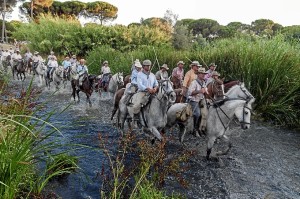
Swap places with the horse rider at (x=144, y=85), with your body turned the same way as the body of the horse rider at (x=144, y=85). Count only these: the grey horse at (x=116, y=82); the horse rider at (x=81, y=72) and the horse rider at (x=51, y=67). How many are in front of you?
0

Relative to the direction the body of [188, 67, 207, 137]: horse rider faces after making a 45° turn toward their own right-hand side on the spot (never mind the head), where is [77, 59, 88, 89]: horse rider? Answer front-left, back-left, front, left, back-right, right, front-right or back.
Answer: back-right

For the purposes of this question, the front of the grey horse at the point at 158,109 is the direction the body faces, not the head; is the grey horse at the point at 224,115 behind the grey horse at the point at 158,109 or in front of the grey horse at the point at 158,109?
in front

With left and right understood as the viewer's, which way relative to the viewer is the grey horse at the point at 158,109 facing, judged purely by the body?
facing the viewer and to the right of the viewer

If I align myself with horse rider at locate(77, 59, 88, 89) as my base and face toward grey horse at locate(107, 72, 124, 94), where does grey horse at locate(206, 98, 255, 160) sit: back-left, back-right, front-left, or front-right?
front-right

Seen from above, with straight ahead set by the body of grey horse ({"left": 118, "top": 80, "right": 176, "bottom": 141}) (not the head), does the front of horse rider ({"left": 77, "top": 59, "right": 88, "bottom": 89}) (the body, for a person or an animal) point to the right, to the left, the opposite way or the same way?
the same way

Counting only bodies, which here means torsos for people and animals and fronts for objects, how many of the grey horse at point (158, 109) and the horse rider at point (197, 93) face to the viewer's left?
0

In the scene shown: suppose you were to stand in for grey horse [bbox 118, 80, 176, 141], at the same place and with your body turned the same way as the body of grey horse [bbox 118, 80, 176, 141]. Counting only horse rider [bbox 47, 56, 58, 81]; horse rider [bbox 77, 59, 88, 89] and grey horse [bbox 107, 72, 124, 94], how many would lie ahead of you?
0

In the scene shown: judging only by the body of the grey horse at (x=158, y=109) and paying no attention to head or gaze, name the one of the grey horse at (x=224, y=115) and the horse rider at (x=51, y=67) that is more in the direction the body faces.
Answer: the grey horse

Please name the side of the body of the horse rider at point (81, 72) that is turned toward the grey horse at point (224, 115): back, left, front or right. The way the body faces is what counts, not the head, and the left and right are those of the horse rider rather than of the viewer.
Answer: front

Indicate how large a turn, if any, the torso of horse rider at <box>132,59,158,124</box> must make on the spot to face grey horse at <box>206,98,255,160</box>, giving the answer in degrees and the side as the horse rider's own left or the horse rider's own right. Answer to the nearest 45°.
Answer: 0° — they already face it

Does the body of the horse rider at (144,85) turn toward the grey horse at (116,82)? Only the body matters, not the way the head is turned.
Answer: no

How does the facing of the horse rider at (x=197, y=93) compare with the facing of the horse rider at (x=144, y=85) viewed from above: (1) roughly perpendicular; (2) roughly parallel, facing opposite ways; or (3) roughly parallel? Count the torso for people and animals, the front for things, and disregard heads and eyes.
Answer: roughly parallel

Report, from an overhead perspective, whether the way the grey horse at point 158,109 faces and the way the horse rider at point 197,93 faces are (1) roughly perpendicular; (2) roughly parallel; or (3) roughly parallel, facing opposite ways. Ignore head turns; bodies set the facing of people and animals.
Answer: roughly parallel

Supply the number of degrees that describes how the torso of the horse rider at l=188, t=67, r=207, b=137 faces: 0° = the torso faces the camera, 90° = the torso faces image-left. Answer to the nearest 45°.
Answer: approximately 315°

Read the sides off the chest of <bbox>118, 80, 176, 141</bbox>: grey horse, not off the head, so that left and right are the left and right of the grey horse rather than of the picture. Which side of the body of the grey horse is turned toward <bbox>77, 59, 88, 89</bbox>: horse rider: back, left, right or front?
back
